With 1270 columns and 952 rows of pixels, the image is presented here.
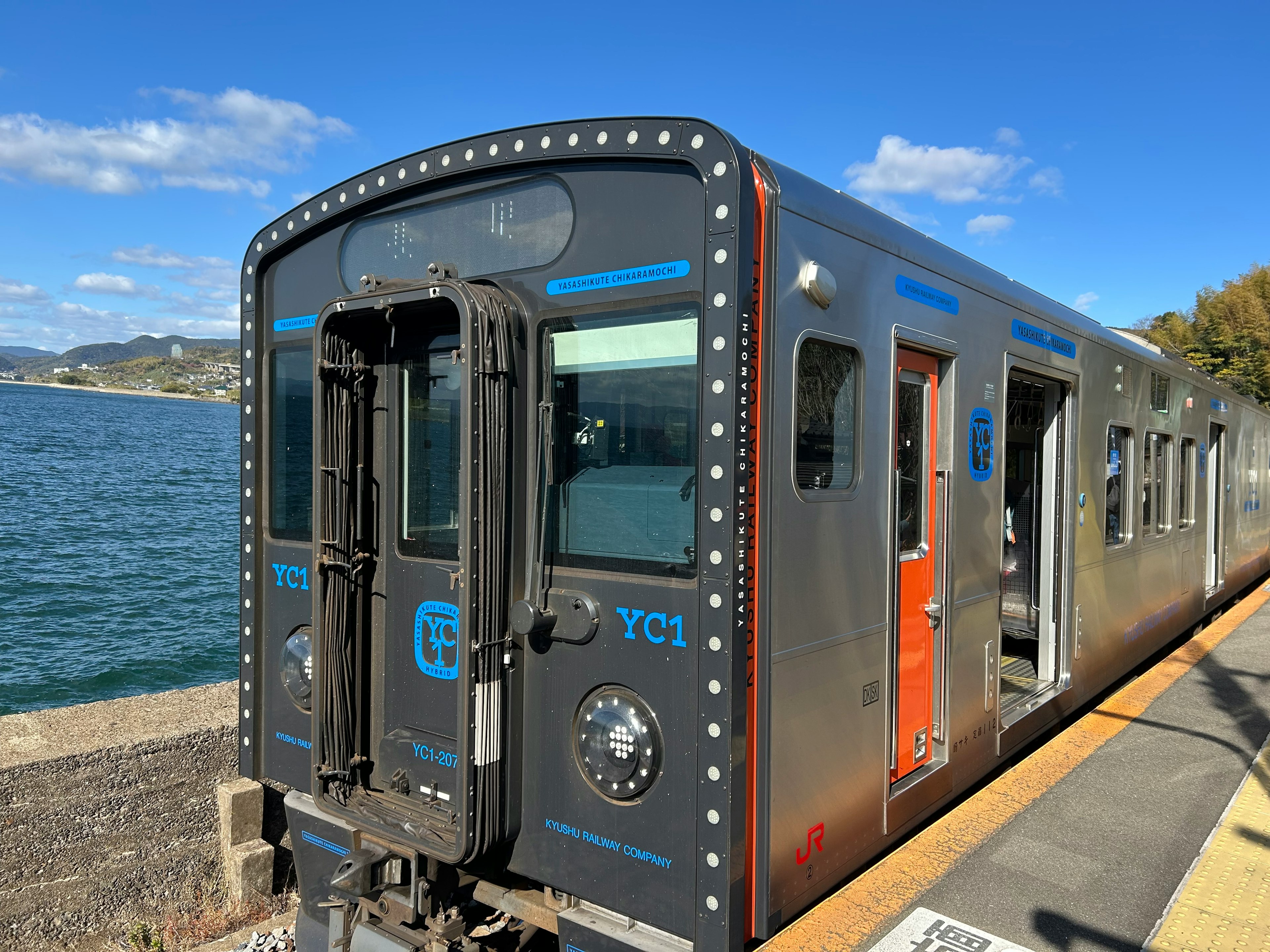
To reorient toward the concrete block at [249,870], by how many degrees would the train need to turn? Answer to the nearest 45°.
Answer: approximately 90° to its right

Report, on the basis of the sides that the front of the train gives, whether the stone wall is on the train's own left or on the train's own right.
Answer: on the train's own right

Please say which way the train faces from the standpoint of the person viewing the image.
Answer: facing the viewer and to the left of the viewer
